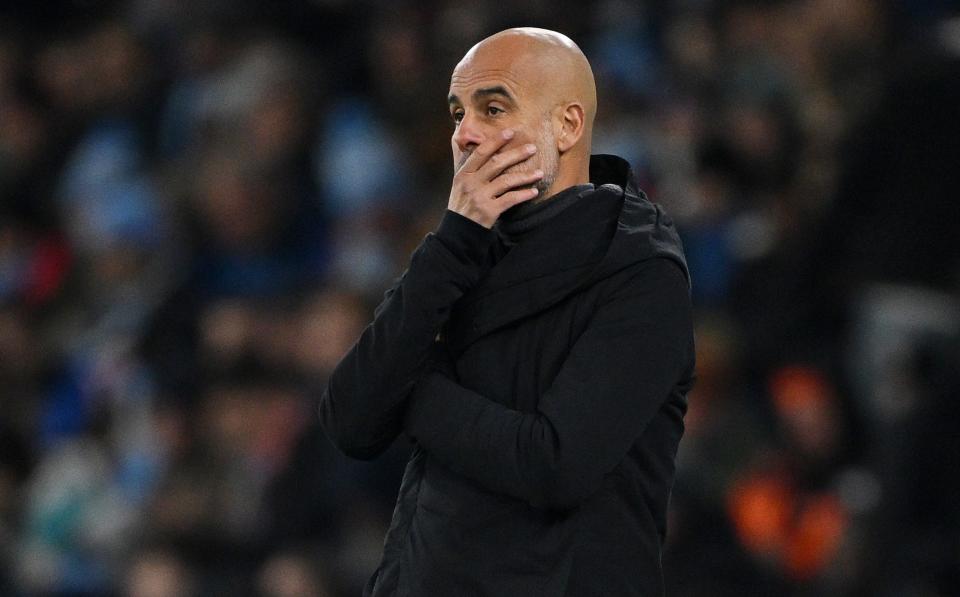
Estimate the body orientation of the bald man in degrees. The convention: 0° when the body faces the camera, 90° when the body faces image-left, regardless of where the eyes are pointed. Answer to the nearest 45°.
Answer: approximately 45°

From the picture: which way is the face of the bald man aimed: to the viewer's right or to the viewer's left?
to the viewer's left
